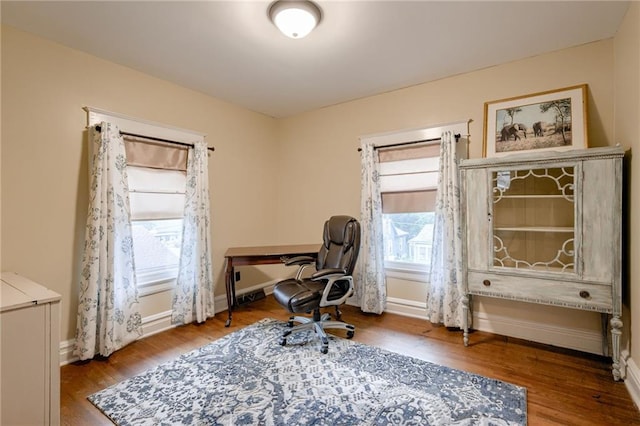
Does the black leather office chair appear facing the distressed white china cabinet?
no

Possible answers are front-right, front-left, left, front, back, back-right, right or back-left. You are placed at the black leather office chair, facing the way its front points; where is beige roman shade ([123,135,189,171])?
front-right

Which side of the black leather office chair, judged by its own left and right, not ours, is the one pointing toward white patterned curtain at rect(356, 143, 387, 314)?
back

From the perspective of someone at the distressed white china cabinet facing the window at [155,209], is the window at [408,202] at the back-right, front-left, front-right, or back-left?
front-right

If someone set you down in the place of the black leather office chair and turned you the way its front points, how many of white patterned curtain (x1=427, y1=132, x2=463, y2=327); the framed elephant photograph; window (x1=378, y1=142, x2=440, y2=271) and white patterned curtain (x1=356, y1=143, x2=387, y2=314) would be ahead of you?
0

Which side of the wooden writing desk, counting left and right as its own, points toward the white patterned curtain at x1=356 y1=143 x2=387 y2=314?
left

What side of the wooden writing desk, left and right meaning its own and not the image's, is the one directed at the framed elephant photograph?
left

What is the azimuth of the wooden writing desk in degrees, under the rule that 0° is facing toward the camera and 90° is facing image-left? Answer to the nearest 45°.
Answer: approximately 0°

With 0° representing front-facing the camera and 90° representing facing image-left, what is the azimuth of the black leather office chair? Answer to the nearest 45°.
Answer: approximately 45°

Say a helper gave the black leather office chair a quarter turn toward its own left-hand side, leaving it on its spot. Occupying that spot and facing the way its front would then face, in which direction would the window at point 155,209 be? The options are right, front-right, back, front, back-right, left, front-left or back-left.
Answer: back-right

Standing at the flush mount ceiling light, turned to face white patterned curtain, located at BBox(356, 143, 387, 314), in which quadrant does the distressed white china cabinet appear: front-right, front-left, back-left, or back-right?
front-right

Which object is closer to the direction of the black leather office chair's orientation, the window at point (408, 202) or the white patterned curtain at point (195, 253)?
the white patterned curtain

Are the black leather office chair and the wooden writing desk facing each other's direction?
no

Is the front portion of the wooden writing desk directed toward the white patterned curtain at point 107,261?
no

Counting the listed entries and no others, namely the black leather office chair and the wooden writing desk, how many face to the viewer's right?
0

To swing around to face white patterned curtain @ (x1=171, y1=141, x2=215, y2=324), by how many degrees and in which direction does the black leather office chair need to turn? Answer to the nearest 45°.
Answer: approximately 45° to its right

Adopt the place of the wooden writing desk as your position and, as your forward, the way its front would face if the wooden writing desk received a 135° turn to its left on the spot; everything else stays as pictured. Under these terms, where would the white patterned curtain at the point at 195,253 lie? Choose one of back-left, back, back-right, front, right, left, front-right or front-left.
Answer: back-left

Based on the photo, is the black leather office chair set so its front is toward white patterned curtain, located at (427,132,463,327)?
no

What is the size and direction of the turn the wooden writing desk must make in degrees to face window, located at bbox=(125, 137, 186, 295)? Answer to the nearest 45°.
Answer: approximately 90° to its right

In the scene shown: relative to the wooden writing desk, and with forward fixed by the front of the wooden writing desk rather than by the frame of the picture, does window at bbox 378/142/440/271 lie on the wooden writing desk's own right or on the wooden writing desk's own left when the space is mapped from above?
on the wooden writing desk's own left
